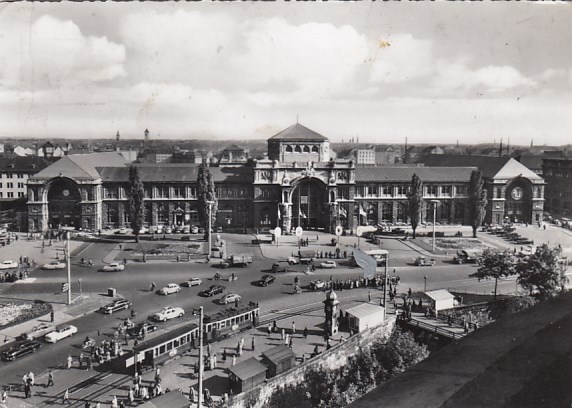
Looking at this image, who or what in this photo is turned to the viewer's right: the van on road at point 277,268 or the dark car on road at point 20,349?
the van on road at point 277,268

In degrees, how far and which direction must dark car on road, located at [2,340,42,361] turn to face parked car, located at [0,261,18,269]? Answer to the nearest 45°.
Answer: approximately 135° to its right

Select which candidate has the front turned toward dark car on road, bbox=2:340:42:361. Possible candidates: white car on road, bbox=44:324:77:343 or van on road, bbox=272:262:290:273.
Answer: white car on road, bbox=44:324:77:343

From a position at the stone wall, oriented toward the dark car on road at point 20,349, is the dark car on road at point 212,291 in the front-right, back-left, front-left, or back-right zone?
front-right

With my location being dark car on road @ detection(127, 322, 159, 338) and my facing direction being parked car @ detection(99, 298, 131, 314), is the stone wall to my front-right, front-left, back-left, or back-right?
back-right

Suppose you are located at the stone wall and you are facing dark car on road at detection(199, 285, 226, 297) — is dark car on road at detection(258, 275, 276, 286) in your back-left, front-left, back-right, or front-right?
front-right

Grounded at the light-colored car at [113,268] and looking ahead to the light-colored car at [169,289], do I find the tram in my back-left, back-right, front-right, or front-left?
front-right

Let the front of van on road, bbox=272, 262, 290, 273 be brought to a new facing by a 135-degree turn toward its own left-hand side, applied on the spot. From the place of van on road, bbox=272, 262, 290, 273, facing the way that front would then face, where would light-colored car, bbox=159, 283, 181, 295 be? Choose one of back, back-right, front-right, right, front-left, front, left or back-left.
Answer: right

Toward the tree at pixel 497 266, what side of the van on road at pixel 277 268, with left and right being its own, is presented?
back
